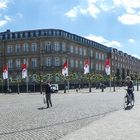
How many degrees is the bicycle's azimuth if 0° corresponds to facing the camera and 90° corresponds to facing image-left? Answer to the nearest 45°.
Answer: approximately 45°
